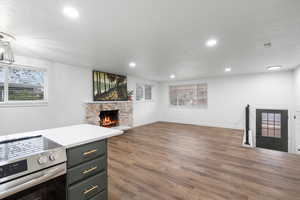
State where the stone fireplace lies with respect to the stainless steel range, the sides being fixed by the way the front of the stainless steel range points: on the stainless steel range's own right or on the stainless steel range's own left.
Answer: on the stainless steel range's own left

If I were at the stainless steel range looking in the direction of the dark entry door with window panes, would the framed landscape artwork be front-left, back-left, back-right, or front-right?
front-left

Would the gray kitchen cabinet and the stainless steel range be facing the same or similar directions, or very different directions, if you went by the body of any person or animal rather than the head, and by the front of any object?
same or similar directions

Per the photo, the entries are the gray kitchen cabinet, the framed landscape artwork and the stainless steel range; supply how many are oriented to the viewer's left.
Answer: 0

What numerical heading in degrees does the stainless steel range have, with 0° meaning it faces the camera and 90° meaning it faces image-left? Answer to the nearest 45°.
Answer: approximately 315°

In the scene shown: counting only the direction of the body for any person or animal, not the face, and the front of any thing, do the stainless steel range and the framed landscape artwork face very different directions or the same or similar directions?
same or similar directions

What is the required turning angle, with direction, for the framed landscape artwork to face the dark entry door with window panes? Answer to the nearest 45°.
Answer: approximately 45° to its left

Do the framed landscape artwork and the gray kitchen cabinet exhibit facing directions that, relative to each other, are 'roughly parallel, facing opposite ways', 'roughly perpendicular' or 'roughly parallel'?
roughly parallel

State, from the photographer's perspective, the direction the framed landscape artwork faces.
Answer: facing the viewer and to the right of the viewer

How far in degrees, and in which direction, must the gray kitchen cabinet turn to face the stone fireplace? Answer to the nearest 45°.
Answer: approximately 135° to its left

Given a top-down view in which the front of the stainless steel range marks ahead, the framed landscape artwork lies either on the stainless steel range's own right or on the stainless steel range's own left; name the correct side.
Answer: on the stainless steel range's own left

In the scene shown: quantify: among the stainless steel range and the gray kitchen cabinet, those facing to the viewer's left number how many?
0
